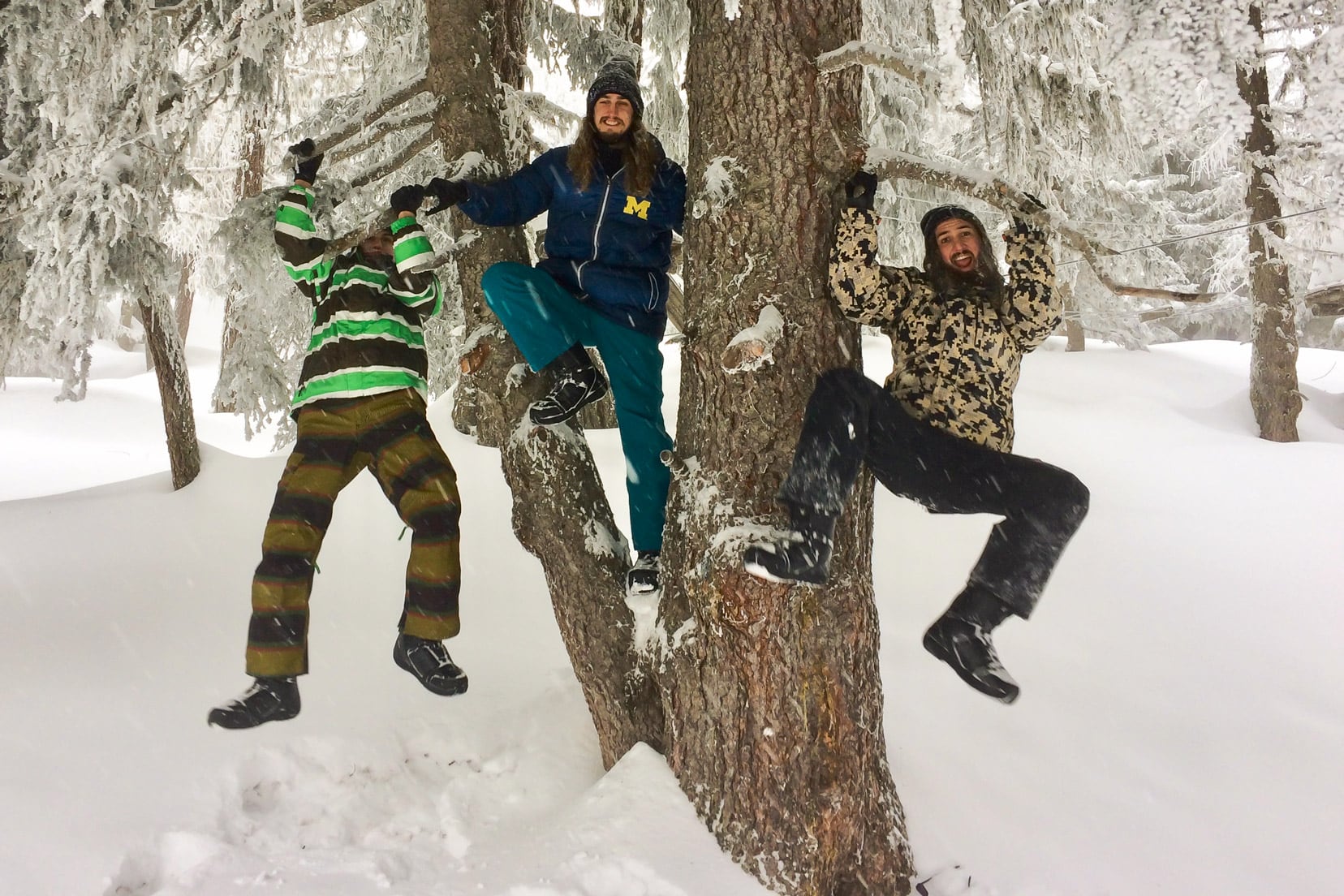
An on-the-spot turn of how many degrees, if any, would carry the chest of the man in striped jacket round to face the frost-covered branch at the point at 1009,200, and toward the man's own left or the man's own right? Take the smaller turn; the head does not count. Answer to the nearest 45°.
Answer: approximately 45° to the man's own left

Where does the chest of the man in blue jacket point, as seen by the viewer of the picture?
toward the camera

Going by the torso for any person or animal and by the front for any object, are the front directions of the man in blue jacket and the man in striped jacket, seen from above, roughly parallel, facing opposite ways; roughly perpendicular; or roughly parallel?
roughly parallel

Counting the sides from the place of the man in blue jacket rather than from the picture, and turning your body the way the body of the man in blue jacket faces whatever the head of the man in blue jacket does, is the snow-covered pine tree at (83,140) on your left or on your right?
on your right

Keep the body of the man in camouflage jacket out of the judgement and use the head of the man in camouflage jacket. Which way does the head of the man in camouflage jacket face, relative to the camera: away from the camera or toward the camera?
toward the camera

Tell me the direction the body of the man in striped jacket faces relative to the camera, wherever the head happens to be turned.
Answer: toward the camera

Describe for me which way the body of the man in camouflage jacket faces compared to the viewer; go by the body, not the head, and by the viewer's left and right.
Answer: facing the viewer

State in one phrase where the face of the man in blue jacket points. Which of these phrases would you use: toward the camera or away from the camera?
toward the camera

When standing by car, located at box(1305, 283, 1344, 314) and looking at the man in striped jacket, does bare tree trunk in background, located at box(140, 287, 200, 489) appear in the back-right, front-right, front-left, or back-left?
front-right

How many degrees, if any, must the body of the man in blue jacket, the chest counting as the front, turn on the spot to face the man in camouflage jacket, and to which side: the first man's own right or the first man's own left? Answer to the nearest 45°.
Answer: approximately 45° to the first man's own left

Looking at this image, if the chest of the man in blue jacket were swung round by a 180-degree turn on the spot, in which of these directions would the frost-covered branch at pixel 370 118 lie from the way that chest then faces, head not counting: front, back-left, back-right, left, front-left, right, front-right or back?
front-left

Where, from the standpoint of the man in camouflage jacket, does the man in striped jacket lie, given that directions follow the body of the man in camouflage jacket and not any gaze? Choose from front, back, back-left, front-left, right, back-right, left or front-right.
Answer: right
